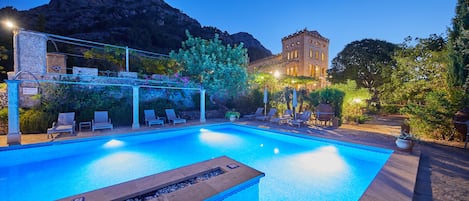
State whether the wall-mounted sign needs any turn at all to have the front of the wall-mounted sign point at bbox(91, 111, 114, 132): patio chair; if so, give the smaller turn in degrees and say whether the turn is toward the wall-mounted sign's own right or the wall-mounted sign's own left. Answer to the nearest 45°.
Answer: approximately 45° to the wall-mounted sign's own left

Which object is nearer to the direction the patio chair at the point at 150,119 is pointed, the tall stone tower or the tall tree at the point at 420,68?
the tall tree

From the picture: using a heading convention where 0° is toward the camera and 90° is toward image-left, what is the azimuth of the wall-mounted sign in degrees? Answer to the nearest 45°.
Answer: approximately 0°

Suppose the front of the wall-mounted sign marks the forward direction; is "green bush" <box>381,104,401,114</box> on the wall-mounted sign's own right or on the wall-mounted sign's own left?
on the wall-mounted sign's own left

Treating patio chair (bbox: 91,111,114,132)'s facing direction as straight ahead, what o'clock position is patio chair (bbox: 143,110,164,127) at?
patio chair (bbox: 143,110,164,127) is roughly at 9 o'clock from patio chair (bbox: 91,111,114,132).

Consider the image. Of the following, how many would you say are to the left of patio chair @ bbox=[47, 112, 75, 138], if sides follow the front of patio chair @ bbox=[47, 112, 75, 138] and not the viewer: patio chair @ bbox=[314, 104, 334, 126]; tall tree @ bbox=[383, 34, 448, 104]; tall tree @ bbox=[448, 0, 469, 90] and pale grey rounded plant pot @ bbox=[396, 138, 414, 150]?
4

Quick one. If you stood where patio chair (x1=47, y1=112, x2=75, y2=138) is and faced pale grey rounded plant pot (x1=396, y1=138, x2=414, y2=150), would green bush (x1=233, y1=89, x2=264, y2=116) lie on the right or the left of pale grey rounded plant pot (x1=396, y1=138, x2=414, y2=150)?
left
